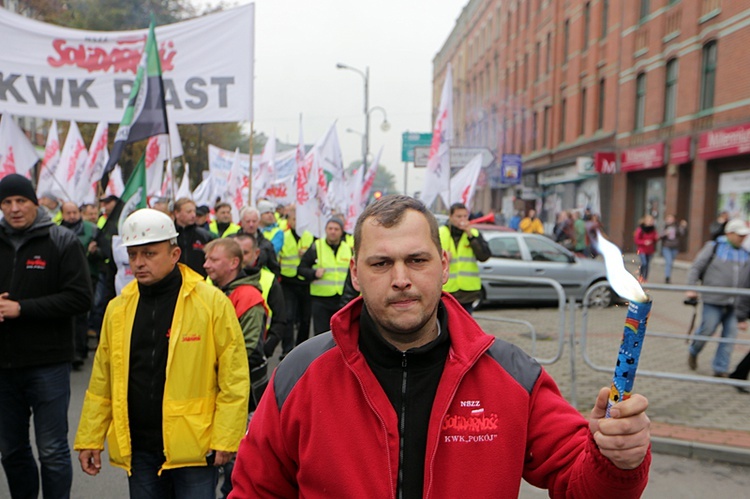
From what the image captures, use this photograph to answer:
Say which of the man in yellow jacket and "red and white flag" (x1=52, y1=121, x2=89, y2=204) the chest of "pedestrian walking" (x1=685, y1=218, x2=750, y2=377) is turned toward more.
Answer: the man in yellow jacket

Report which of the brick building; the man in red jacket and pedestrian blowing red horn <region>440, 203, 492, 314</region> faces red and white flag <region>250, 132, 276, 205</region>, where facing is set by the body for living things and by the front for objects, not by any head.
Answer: the brick building

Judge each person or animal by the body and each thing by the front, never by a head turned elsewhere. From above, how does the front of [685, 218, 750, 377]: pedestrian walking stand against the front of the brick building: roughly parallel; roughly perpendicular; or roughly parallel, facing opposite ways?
roughly perpendicular

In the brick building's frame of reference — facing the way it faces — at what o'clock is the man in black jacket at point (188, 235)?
The man in black jacket is roughly at 11 o'clock from the brick building.

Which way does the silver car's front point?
to the viewer's right

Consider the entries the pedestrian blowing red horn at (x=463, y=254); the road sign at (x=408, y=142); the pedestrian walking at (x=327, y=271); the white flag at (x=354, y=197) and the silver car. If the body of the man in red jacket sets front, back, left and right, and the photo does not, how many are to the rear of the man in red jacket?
5

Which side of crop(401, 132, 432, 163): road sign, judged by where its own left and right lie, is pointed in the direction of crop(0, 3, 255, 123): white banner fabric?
front

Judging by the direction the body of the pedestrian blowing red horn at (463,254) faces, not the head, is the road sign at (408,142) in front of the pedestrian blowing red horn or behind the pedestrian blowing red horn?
behind

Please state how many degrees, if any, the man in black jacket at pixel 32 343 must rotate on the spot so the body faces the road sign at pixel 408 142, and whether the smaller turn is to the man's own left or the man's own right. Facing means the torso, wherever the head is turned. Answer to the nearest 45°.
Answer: approximately 180°

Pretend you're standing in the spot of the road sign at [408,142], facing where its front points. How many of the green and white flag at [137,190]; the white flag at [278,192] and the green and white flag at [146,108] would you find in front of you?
3

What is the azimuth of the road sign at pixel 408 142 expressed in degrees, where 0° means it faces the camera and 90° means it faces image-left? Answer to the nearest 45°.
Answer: approximately 0°

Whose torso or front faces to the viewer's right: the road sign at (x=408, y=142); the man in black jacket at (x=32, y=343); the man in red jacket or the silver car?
the silver car
